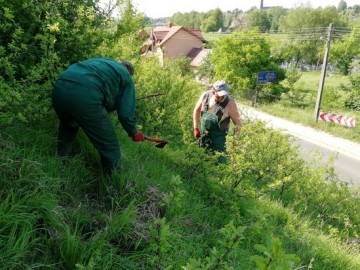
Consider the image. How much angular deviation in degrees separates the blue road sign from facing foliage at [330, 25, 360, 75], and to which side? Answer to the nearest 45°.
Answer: approximately 135° to its left

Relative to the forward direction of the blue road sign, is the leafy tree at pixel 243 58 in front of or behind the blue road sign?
behind

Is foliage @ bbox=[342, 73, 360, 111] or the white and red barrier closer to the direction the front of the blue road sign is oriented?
the white and red barrier

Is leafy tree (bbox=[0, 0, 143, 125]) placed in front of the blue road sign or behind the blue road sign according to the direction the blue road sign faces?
in front

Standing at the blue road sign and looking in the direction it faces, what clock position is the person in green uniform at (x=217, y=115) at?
The person in green uniform is roughly at 12 o'clock from the blue road sign.

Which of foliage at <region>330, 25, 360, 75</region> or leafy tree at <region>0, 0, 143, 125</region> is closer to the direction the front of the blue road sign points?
the leafy tree

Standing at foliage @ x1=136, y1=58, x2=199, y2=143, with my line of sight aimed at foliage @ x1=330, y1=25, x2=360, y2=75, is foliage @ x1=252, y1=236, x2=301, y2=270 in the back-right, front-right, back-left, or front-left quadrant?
back-right

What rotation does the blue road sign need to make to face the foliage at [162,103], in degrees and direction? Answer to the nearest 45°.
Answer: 0° — it already faces it

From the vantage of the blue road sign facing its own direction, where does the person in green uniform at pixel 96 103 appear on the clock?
The person in green uniform is roughly at 12 o'clock from the blue road sign.

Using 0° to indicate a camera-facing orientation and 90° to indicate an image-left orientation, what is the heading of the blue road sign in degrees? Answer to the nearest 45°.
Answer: approximately 0°

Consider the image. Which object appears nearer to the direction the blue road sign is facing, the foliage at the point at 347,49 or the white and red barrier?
the white and red barrier

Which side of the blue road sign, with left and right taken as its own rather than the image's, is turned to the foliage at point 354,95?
left

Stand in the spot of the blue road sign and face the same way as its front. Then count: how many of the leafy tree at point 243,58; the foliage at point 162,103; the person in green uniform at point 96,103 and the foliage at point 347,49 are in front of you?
2

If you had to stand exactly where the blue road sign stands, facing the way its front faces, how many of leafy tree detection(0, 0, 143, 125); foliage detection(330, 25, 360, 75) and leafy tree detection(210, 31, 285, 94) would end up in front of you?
1

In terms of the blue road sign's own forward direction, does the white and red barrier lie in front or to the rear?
in front
